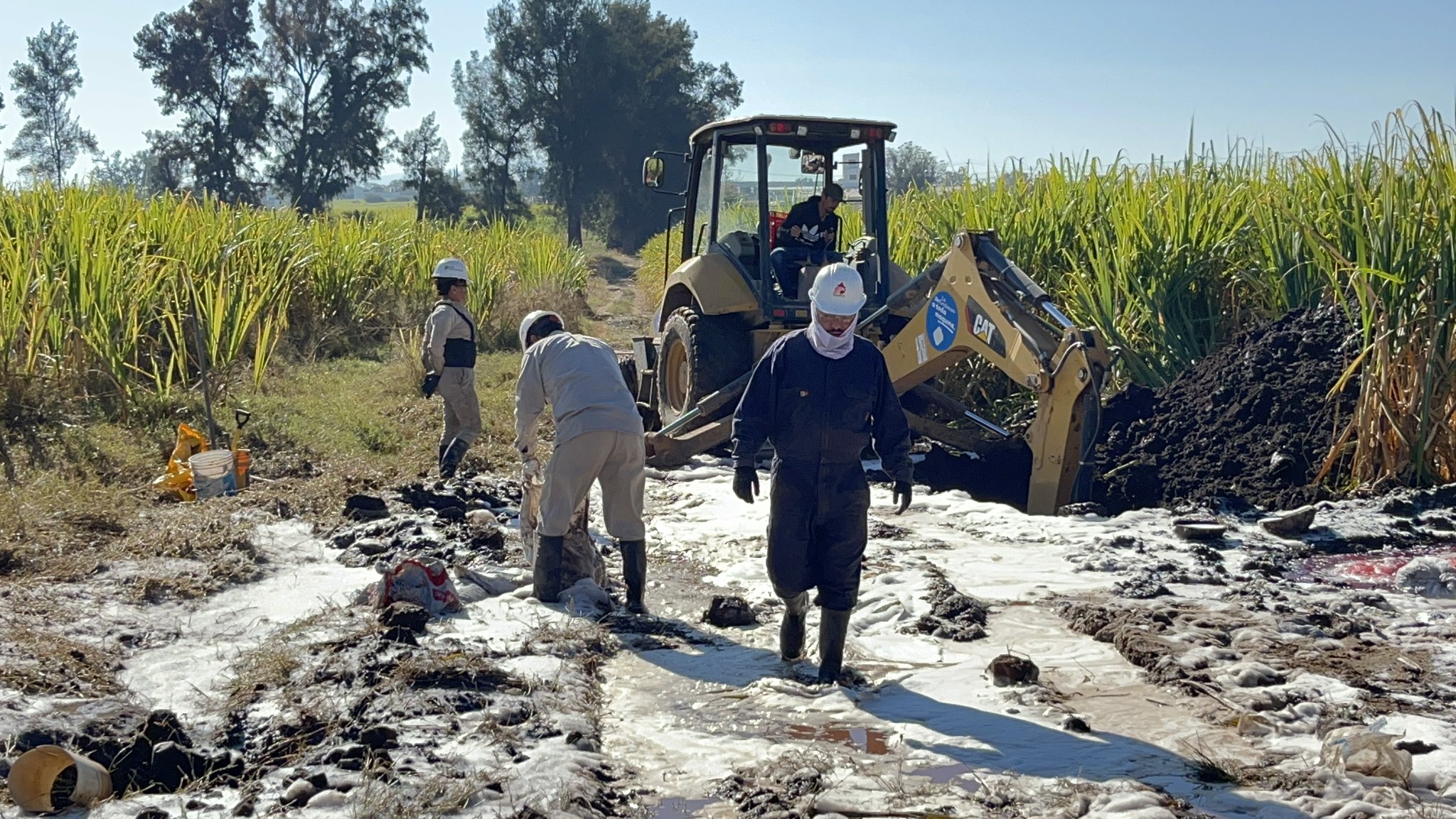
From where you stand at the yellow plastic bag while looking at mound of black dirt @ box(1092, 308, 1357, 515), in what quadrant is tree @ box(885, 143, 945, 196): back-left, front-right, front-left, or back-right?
front-left

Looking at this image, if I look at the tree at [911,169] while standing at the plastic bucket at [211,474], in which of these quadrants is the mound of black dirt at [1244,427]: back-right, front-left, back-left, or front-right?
front-right

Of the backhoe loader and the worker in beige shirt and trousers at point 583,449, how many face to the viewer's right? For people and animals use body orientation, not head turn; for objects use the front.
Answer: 0

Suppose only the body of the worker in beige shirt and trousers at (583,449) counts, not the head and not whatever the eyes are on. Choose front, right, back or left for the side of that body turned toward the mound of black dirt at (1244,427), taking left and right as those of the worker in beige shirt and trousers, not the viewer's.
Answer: right

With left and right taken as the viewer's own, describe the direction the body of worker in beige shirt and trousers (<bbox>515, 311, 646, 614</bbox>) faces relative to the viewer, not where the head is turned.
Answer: facing away from the viewer and to the left of the viewer

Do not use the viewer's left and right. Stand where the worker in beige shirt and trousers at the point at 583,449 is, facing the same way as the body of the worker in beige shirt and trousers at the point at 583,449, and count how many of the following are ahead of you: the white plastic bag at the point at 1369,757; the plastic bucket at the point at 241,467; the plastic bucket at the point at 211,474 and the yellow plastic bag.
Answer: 3

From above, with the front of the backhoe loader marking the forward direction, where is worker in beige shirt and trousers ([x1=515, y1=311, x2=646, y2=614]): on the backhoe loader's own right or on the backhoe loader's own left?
on the backhoe loader's own left

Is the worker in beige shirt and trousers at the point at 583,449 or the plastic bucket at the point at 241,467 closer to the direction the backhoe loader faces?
the plastic bucket

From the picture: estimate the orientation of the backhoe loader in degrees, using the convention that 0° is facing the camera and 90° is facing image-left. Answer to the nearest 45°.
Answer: approximately 135°

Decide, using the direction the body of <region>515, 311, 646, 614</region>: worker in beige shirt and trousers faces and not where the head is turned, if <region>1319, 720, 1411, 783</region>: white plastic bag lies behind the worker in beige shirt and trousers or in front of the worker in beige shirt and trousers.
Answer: behind

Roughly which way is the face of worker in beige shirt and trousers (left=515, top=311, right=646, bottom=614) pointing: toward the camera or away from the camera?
away from the camera

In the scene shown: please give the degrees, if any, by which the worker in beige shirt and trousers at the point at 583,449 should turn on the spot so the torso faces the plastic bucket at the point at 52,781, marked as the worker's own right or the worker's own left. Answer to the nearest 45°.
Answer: approximately 90° to the worker's own left

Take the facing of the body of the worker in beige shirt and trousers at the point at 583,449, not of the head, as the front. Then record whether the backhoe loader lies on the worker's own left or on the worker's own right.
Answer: on the worker's own right
